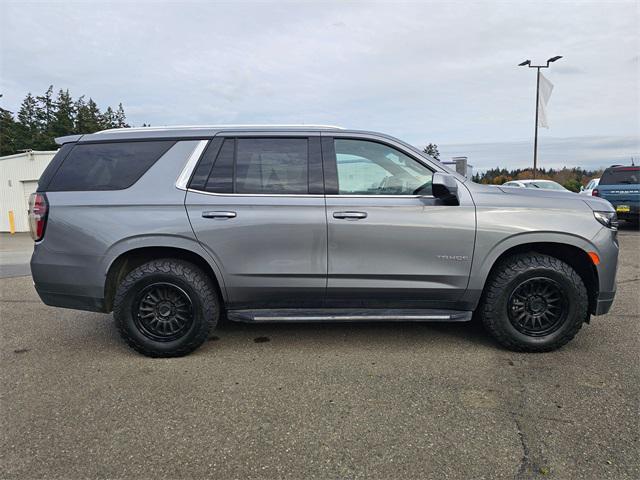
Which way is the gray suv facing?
to the viewer's right

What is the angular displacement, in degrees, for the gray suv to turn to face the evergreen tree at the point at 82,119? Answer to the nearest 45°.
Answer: approximately 135° to its left

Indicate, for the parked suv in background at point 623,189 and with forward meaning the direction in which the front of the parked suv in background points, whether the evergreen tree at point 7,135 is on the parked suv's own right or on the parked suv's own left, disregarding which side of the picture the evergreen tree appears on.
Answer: on the parked suv's own left

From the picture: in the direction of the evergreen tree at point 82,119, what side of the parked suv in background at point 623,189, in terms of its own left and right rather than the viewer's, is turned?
left

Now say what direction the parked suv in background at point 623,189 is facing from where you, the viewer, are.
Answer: facing away from the viewer

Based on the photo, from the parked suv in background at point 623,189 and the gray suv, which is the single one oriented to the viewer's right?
the gray suv

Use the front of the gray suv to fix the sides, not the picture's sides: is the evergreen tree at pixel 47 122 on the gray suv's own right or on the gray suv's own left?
on the gray suv's own left

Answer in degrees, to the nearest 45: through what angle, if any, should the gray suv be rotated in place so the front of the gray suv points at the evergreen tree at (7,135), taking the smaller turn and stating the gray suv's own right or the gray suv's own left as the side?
approximately 135° to the gray suv's own left

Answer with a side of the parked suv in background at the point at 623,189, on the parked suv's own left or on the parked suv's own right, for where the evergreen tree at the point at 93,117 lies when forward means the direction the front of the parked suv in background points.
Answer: on the parked suv's own left

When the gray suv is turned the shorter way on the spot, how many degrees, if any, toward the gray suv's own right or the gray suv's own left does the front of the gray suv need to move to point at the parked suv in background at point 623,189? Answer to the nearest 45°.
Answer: approximately 45° to the gray suv's own left

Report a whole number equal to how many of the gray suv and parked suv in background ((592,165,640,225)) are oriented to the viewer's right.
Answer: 1

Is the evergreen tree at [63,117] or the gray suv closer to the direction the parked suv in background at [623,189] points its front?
the evergreen tree

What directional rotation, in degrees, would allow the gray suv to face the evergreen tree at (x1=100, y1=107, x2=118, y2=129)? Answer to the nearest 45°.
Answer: approximately 135° to its left
